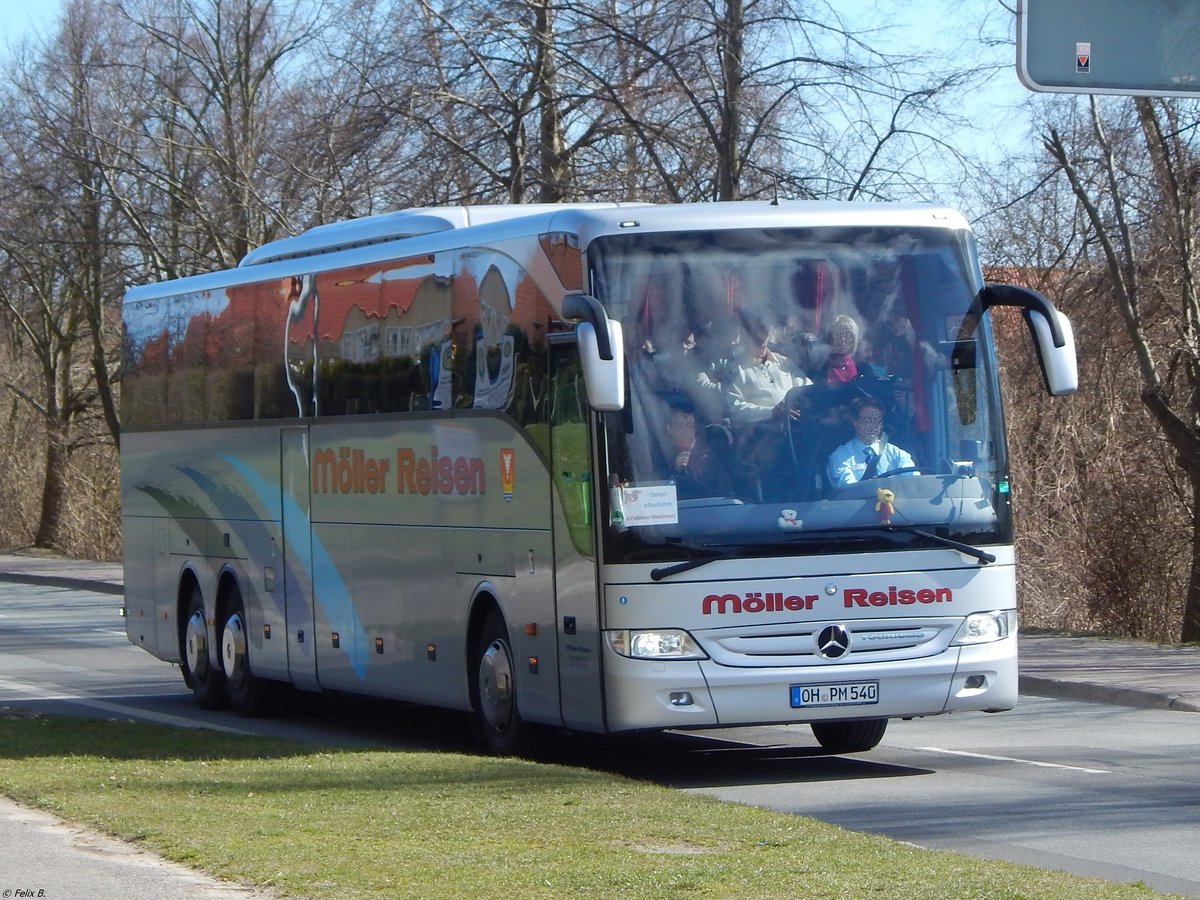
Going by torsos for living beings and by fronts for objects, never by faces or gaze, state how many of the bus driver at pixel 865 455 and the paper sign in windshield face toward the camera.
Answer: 2

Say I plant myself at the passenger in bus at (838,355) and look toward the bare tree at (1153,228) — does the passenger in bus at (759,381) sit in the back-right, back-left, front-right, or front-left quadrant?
back-left

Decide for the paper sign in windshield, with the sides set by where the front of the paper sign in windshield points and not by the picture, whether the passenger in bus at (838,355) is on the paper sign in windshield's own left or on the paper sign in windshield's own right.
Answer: on the paper sign in windshield's own left

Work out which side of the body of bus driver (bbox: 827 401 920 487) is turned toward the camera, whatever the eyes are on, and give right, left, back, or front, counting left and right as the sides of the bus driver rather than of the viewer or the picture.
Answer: front

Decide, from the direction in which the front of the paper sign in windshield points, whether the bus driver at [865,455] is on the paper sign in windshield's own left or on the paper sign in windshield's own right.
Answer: on the paper sign in windshield's own left

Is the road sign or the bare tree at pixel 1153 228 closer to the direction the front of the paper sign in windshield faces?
the road sign

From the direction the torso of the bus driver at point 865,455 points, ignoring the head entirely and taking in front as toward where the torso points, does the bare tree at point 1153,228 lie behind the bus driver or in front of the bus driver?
behind

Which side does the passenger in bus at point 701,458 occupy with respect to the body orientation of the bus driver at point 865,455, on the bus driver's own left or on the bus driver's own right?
on the bus driver's own right

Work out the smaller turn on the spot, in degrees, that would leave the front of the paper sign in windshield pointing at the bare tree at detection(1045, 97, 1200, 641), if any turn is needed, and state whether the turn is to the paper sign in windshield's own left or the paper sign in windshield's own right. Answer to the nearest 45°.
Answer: approximately 135° to the paper sign in windshield's own left

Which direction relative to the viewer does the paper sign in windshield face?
toward the camera

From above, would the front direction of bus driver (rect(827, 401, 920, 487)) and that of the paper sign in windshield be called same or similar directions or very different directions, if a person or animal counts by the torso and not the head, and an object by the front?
same or similar directions

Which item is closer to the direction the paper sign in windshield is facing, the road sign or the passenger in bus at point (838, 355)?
the road sign

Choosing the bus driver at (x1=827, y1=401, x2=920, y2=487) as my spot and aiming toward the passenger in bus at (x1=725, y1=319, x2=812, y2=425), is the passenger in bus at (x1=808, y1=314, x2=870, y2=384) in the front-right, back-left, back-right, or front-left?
front-right
